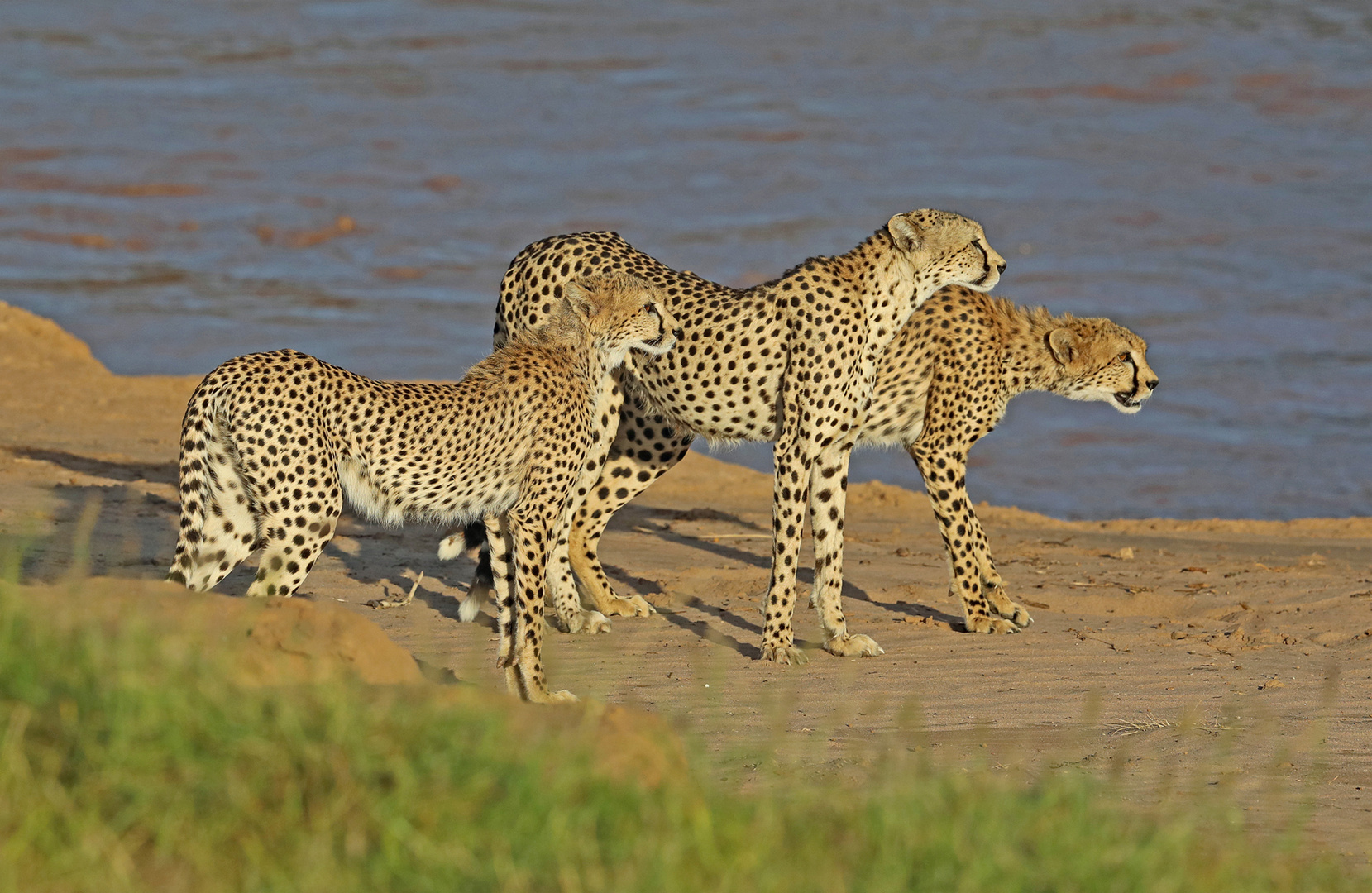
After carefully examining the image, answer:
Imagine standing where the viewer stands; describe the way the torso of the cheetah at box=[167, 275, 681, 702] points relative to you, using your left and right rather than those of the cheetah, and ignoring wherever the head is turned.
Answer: facing to the right of the viewer

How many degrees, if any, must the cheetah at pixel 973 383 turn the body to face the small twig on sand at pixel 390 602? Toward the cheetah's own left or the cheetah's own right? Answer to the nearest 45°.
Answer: approximately 135° to the cheetah's own right

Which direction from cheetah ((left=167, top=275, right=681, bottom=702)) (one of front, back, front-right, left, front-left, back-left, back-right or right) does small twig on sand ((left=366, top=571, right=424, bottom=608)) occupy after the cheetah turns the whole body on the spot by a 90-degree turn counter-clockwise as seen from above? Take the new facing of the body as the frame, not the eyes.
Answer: front

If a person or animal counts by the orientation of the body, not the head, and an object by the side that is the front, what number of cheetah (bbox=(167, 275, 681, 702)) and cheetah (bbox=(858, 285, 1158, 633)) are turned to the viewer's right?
2

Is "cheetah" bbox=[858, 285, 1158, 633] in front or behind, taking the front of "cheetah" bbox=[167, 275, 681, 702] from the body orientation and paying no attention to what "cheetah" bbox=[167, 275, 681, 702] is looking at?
in front

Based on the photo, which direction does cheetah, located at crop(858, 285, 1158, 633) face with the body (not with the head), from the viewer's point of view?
to the viewer's right

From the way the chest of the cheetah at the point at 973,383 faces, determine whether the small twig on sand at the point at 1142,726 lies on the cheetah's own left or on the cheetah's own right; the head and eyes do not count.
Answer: on the cheetah's own right

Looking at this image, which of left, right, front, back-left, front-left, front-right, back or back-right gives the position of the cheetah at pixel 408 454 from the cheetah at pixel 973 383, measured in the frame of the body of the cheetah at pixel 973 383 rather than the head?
back-right
